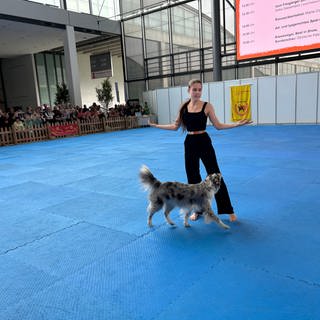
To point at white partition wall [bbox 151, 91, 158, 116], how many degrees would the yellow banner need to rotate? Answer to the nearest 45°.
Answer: approximately 135° to its right

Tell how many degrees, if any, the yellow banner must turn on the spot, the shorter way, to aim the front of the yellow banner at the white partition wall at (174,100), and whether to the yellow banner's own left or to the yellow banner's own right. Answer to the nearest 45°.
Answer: approximately 135° to the yellow banner's own right

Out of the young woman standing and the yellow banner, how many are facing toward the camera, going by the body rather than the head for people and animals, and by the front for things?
2

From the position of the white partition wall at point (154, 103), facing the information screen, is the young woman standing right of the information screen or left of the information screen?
right

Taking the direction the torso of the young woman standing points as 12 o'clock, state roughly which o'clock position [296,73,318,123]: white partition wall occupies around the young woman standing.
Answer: The white partition wall is roughly at 7 o'clock from the young woman standing.

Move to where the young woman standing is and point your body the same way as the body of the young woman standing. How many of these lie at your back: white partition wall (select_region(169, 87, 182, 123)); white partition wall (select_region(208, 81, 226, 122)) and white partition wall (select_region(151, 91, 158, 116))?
3

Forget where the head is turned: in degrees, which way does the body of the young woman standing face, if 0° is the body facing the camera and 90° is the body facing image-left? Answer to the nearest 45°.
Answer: approximately 0°

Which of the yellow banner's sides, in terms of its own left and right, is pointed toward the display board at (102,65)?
right
